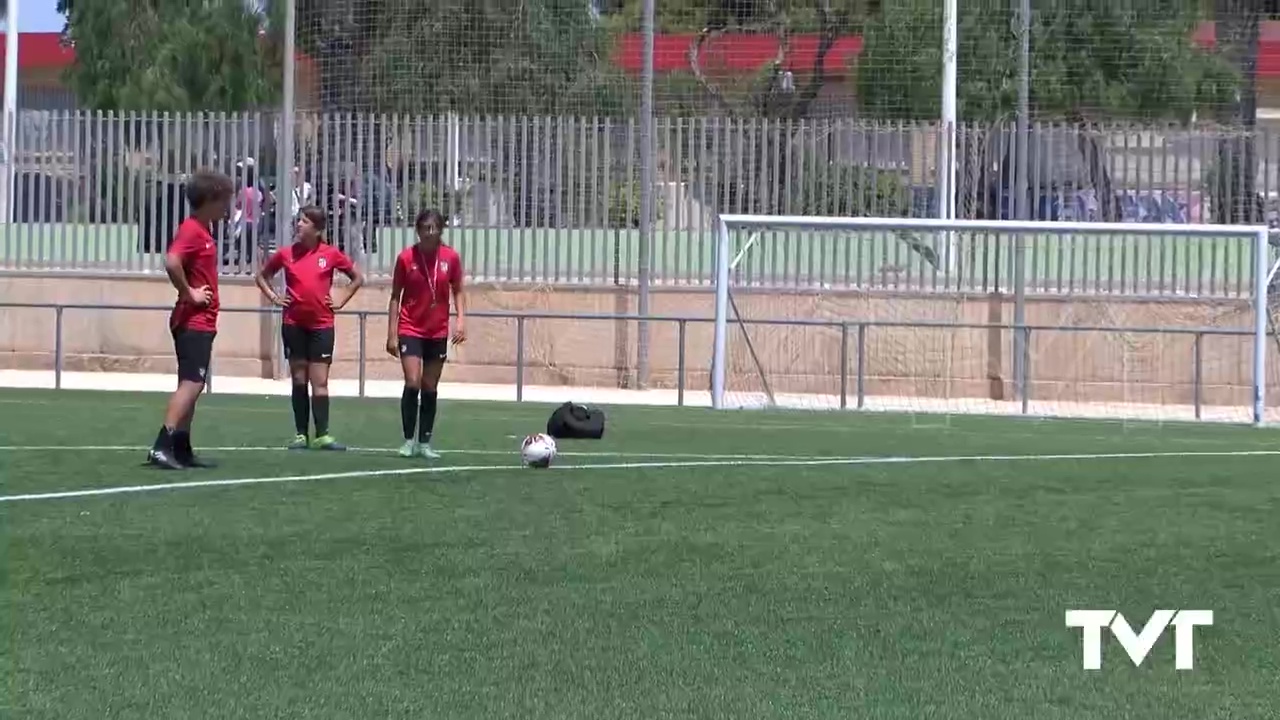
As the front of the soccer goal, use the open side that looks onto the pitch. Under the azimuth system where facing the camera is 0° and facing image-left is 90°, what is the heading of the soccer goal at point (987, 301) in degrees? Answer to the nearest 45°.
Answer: approximately 0°

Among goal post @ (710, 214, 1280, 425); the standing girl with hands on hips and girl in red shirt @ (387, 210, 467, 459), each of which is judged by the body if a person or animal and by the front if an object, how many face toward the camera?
3

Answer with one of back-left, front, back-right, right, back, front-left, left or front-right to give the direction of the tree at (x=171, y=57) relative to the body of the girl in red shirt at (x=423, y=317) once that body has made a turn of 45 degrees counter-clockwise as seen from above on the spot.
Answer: back-left

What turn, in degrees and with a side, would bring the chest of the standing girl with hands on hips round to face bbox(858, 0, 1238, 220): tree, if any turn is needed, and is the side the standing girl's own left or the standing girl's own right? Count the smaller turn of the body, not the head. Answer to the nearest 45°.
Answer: approximately 135° to the standing girl's own left

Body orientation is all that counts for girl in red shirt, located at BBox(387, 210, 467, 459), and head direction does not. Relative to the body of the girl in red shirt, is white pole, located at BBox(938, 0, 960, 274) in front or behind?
behind

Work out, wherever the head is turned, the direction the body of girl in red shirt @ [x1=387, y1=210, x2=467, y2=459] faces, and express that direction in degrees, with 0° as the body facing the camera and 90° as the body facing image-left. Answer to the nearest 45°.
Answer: approximately 0°

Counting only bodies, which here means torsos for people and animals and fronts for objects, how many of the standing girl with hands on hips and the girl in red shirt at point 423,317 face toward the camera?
2

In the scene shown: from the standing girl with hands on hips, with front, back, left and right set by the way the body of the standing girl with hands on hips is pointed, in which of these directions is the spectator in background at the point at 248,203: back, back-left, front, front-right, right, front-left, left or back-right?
back

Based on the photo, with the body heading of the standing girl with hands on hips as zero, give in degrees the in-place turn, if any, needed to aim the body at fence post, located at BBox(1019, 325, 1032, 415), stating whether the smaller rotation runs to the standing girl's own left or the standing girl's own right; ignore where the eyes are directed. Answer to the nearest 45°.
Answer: approximately 135° to the standing girl's own left

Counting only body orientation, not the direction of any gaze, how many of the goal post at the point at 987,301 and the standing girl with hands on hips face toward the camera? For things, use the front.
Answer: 2

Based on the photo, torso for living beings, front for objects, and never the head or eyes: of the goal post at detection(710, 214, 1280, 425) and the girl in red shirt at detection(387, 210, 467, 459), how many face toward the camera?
2
